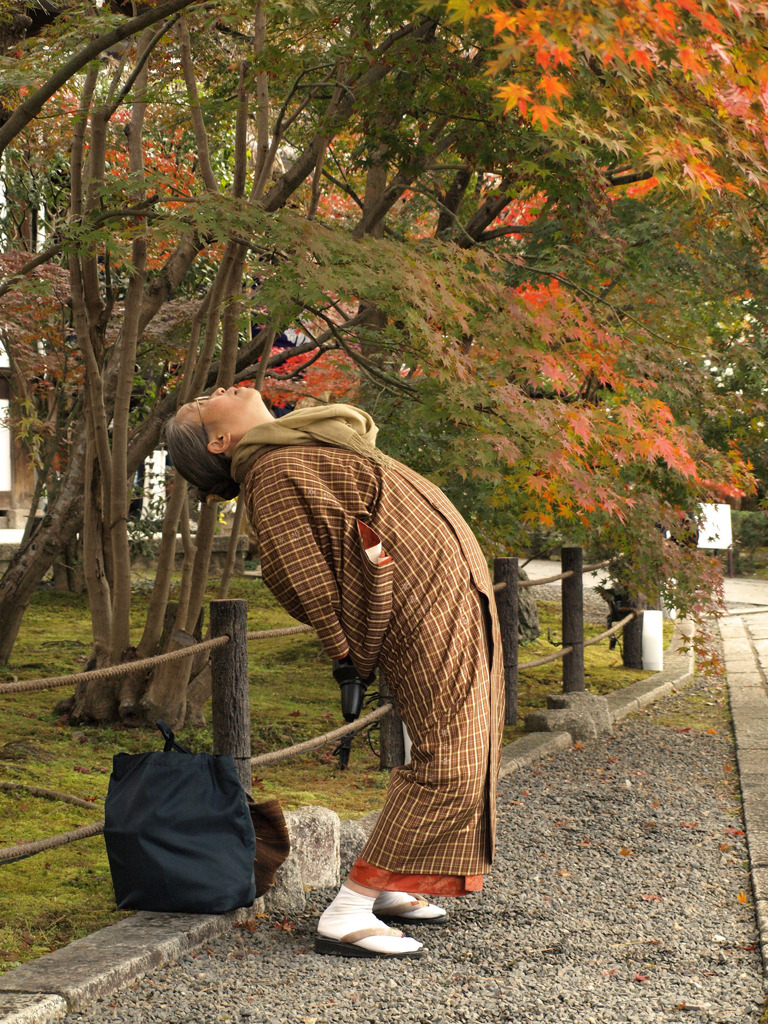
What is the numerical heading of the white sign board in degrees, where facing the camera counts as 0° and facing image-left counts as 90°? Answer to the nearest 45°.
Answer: approximately 0°

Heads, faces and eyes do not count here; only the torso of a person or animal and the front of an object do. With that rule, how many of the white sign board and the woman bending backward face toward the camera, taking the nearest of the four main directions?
1

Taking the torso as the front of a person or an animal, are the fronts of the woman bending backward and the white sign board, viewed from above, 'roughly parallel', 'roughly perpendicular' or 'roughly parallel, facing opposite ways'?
roughly perpendicular

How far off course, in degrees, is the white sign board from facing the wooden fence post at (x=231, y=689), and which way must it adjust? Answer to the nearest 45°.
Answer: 0° — it already faces it
